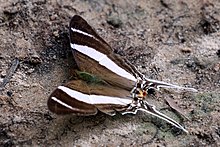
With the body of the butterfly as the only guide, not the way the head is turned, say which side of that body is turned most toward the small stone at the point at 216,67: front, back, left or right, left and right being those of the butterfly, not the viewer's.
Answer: back

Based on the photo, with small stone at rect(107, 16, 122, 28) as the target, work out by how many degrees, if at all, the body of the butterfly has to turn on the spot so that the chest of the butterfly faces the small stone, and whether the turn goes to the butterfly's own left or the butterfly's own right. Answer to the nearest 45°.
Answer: approximately 90° to the butterfly's own right

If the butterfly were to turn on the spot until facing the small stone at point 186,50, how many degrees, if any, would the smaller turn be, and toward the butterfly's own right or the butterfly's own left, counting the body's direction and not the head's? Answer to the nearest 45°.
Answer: approximately 135° to the butterfly's own right

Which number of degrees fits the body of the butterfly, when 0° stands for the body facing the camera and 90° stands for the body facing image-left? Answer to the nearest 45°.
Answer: approximately 90°
